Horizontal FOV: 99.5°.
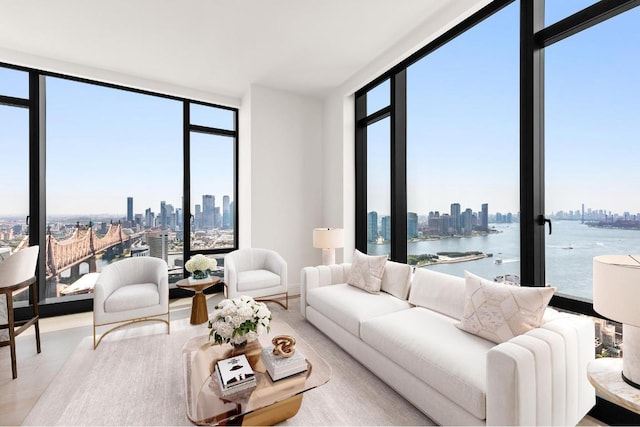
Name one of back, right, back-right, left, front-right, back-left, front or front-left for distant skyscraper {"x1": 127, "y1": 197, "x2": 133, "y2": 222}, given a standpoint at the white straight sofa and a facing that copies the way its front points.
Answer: front-right

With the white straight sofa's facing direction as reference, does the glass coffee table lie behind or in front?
in front

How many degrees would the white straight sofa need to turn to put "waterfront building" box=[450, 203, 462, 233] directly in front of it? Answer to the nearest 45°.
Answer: approximately 135° to its right

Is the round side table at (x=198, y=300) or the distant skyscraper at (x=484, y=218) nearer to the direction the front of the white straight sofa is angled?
the round side table

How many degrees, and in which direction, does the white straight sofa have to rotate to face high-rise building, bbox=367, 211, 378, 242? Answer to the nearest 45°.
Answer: approximately 90° to its right

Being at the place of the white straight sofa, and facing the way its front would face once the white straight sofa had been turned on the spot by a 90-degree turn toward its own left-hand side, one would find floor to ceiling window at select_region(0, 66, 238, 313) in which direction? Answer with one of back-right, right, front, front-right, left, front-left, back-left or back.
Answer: back-right

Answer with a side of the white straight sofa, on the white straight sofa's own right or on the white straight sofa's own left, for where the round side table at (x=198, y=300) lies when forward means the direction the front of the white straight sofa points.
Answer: on the white straight sofa's own right

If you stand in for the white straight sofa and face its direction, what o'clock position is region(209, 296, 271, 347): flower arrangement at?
The flower arrangement is roughly at 1 o'clock from the white straight sofa.

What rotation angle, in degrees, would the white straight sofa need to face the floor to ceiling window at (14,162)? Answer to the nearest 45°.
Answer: approximately 45° to its right

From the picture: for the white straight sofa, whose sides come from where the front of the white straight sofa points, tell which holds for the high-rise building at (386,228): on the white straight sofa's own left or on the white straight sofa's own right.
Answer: on the white straight sofa's own right

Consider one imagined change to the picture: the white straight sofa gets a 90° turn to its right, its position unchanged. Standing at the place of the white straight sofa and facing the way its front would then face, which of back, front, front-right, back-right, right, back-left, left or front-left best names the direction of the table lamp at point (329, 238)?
front

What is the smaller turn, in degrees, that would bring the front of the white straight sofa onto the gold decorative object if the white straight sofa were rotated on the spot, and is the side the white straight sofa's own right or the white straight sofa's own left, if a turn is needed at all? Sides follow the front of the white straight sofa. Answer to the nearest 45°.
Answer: approximately 45° to the white straight sofa's own right

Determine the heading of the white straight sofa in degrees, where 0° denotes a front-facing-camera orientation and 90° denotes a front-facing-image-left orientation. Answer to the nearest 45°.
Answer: approximately 45°

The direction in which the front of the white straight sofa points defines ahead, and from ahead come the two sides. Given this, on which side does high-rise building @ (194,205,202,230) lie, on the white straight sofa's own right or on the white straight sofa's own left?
on the white straight sofa's own right
